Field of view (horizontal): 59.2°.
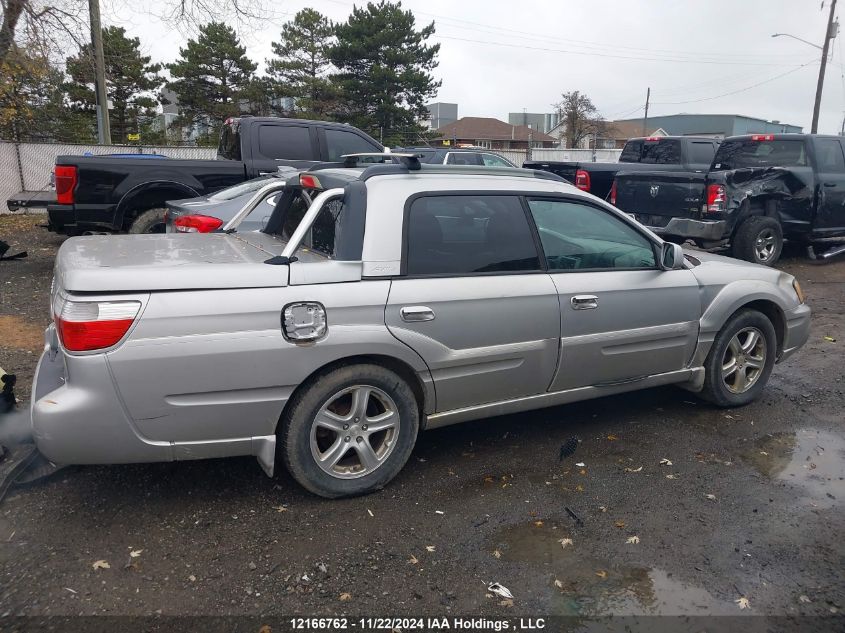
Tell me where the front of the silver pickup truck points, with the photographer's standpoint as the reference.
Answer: facing away from the viewer and to the right of the viewer

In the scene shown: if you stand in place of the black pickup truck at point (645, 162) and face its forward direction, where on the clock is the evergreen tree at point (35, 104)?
The evergreen tree is roughly at 8 o'clock from the black pickup truck.

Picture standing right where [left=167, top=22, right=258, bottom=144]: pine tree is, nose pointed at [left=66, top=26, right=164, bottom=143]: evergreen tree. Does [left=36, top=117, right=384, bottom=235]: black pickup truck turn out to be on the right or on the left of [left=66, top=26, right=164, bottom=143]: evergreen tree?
left

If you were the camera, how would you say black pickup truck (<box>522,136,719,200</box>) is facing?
facing away from the viewer and to the right of the viewer

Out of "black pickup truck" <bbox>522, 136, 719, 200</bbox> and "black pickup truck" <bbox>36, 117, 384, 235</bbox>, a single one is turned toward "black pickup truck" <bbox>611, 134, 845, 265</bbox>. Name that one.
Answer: "black pickup truck" <bbox>36, 117, 384, 235</bbox>

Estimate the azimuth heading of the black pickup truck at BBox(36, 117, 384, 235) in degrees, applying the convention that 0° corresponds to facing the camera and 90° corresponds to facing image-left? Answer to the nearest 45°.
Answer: approximately 270°

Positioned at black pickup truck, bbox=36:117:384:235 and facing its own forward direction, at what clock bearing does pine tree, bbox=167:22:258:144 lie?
The pine tree is roughly at 9 o'clock from the black pickup truck.

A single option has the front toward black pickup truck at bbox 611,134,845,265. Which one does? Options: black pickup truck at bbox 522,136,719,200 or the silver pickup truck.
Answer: the silver pickup truck

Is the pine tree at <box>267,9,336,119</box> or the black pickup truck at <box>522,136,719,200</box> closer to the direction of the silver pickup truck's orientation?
the black pickup truck

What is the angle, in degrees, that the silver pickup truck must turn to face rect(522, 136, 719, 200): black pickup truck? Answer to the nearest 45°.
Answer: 0° — it already faces it

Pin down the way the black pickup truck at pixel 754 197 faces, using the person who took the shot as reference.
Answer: facing away from the viewer and to the right of the viewer

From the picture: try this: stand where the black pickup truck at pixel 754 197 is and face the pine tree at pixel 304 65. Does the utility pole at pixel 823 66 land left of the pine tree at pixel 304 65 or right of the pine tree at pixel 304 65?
right
